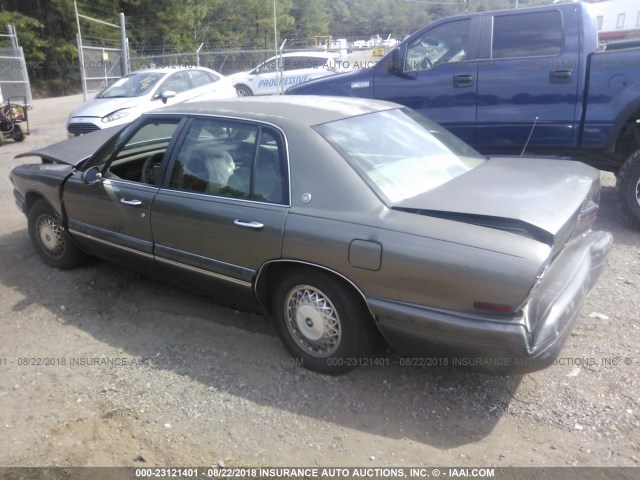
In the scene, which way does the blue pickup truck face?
to the viewer's left

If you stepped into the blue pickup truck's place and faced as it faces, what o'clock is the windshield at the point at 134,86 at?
The windshield is roughly at 1 o'clock from the blue pickup truck.

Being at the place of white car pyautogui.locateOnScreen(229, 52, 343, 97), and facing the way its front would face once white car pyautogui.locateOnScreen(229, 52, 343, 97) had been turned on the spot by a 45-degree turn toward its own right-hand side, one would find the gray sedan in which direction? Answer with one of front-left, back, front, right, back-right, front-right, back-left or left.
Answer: back-left

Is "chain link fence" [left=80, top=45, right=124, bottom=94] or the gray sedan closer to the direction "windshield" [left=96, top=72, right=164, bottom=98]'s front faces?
the gray sedan

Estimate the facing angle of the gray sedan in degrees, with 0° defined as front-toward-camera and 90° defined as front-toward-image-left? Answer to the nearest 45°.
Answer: approximately 135°

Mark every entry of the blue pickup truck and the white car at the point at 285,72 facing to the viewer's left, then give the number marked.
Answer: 2

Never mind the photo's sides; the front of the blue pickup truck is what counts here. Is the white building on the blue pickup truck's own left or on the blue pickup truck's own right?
on the blue pickup truck's own right

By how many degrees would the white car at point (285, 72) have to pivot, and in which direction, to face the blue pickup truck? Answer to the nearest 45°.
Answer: approximately 90° to its left

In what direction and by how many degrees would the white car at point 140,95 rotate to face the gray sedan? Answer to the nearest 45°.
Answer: approximately 45° to its left

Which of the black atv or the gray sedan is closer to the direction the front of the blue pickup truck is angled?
the black atv

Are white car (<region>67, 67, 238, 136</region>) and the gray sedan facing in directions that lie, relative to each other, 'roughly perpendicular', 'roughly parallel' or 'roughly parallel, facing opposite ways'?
roughly perpendicular

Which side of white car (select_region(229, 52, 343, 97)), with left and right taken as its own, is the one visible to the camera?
left

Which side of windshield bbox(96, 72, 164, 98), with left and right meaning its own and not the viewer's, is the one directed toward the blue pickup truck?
left

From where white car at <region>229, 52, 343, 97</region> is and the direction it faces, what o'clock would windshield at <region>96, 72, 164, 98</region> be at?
The windshield is roughly at 10 o'clock from the white car.

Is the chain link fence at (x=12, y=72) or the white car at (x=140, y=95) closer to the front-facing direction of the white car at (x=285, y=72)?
the chain link fence
